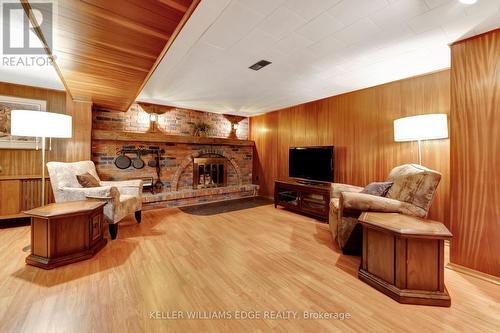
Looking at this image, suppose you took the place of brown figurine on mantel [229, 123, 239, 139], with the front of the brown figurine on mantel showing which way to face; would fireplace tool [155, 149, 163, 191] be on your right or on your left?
on your right

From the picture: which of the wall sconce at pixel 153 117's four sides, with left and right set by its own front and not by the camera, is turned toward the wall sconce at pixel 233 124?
left

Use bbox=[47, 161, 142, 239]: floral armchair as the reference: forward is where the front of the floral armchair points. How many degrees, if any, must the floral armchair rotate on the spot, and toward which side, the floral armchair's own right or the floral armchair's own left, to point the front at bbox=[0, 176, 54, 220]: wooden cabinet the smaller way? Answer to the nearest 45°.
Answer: approximately 180°

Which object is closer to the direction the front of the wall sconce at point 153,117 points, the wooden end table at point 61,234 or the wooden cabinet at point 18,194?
the wooden end table

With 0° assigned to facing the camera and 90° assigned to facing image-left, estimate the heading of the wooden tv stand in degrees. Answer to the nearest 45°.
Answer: approximately 45°

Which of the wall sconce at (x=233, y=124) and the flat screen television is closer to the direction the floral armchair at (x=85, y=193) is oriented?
the flat screen television

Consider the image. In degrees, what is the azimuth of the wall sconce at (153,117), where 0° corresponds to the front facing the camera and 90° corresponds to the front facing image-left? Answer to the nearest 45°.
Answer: approximately 0°

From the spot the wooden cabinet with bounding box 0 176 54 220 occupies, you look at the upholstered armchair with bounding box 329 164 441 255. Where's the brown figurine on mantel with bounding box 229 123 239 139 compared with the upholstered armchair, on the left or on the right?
left

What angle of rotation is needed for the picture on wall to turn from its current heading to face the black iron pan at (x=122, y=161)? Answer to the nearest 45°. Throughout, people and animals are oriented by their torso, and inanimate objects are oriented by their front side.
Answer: approximately 90° to its left

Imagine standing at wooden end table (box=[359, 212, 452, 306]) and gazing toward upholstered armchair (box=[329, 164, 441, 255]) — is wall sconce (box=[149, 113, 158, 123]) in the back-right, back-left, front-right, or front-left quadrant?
front-left

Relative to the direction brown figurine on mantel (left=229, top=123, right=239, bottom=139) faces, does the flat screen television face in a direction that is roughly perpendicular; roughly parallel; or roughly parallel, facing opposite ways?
roughly perpendicular
